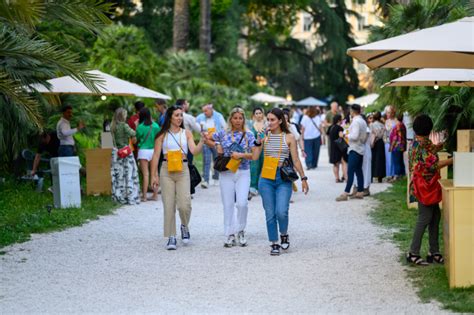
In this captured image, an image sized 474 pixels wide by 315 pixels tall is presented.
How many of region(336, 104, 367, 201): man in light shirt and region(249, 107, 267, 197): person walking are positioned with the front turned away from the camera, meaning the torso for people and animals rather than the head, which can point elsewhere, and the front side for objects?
0

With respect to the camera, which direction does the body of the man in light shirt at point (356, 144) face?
to the viewer's left

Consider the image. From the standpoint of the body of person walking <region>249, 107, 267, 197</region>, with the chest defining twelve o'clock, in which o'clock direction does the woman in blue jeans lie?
The woman in blue jeans is roughly at 12 o'clock from the person walking.
